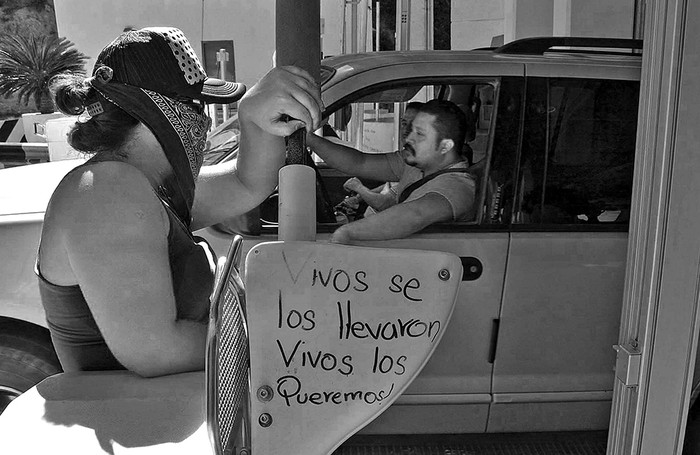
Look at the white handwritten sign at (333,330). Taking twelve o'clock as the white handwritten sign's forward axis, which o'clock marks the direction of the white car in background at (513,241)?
The white car in background is roughly at 7 o'clock from the white handwritten sign.

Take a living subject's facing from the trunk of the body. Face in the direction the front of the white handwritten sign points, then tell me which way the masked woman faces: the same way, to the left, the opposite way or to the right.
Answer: to the left

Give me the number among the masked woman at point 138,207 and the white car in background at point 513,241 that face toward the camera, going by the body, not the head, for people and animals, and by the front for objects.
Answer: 0

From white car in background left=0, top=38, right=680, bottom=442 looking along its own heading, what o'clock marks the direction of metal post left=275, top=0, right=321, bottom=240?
The metal post is roughly at 10 o'clock from the white car in background.

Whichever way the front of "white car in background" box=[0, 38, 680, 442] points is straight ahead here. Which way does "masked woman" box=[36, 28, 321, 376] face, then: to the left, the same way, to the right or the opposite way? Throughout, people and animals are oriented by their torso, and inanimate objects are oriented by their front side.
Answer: the opposite way

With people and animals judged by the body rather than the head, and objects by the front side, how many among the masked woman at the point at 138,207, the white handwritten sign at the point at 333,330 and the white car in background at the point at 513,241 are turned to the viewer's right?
1

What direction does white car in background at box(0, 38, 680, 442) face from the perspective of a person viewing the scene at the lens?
facing to the left of the viewer

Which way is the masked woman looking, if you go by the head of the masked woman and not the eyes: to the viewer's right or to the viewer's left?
to the viewer's right

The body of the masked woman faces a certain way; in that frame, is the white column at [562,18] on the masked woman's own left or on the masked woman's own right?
on the masked woman's own left

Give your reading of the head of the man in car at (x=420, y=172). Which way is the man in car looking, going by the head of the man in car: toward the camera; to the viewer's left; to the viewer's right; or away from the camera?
to the viewer's left

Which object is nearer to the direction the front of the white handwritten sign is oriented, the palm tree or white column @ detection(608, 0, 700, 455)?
the white column

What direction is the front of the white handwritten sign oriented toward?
toward the camera

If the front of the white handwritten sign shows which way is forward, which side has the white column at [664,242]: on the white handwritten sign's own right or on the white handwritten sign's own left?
on the white handwritten sign's own left

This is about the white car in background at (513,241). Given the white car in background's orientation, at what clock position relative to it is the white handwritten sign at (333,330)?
The white handwritten sign is roughly at 10 o'clock from the white car in background.

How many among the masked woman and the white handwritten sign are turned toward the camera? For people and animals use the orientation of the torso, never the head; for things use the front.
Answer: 1

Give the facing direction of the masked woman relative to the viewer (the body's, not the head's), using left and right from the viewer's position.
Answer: facing to the right of the viewer

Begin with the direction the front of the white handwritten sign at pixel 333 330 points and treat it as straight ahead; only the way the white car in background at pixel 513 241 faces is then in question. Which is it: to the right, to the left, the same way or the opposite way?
to the right
